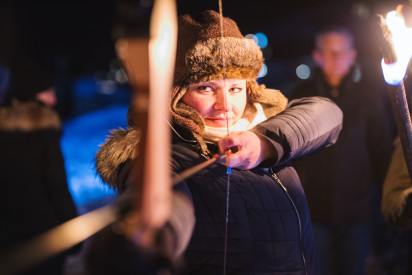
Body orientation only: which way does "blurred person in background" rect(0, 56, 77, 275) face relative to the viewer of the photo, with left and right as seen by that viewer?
facing away from the viewer and to the right of the viewer

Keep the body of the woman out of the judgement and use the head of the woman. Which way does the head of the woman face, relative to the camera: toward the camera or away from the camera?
toward the camera

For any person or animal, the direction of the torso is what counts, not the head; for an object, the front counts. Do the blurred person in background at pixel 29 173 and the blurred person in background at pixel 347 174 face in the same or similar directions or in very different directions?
very different directions

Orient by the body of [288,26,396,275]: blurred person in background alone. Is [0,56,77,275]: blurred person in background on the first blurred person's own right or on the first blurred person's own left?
on the first blurred person's own right

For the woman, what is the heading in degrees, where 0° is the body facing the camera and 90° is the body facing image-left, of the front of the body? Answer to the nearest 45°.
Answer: approximately 315°

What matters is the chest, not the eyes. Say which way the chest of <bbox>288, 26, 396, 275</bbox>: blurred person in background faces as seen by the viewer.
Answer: toward the camera

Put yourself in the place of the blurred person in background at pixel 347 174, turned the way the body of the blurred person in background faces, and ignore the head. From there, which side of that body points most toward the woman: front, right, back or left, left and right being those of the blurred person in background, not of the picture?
front

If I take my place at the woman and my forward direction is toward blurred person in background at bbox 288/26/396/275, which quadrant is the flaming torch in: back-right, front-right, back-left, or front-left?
front-right

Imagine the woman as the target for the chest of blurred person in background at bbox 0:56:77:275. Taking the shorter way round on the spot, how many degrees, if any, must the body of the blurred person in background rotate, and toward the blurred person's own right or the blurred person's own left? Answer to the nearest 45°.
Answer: approximately 90° to the blurred person's own right

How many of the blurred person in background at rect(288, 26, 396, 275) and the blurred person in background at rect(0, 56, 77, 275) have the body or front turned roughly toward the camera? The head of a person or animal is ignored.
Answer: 1
